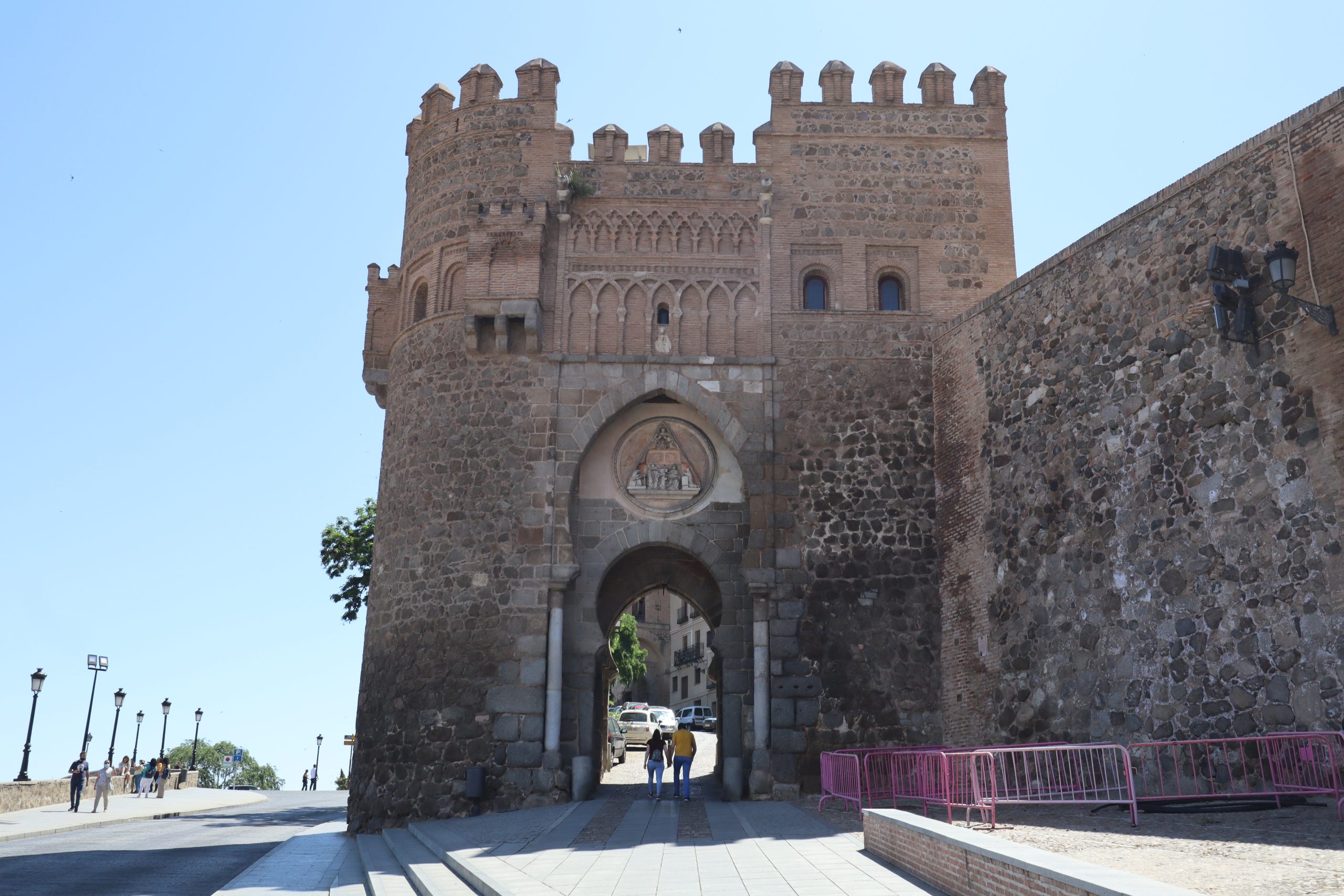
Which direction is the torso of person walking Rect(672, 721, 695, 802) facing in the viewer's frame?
away from the camera

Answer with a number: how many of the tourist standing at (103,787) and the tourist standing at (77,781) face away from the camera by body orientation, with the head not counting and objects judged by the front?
0

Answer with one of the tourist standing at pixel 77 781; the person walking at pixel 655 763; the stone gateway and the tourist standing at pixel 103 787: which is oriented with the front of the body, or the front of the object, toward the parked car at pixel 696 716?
the person walking

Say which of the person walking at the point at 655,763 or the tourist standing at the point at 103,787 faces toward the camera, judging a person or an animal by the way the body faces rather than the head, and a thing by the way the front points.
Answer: the tourist standing

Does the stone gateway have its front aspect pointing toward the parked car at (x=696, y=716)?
no

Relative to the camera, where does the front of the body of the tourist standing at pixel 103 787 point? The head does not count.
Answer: toward the camera

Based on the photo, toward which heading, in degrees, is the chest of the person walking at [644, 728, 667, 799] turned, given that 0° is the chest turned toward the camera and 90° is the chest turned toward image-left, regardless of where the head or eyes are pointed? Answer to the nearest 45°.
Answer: approximately 180°

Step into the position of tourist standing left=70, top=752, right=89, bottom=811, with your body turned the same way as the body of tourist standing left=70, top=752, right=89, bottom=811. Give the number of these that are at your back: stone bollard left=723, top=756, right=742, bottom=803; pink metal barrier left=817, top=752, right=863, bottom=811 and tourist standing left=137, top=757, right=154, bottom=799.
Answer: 1

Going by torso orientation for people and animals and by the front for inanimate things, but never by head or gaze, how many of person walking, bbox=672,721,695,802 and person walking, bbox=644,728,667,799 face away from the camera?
2

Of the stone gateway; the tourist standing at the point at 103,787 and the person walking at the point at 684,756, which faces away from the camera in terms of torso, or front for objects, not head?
the person walking

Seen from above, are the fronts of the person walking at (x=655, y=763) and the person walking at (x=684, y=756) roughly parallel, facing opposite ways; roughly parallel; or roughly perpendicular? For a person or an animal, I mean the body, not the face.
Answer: roughly parallel

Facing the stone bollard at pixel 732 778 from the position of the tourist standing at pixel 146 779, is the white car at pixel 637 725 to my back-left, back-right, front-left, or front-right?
front-left

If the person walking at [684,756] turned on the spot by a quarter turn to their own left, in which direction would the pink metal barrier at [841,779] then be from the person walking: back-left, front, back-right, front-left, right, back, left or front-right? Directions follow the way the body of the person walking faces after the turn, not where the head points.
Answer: back-left

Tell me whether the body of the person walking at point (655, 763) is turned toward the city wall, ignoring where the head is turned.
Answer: no

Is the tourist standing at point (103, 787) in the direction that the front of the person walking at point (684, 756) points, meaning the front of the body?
no

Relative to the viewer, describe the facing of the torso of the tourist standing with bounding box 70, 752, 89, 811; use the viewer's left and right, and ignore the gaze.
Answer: facing the viewer

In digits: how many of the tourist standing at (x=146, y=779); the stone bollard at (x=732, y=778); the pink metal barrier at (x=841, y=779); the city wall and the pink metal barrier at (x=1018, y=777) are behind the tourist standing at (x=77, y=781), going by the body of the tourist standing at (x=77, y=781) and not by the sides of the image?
1

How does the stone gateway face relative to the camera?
toward the camera
